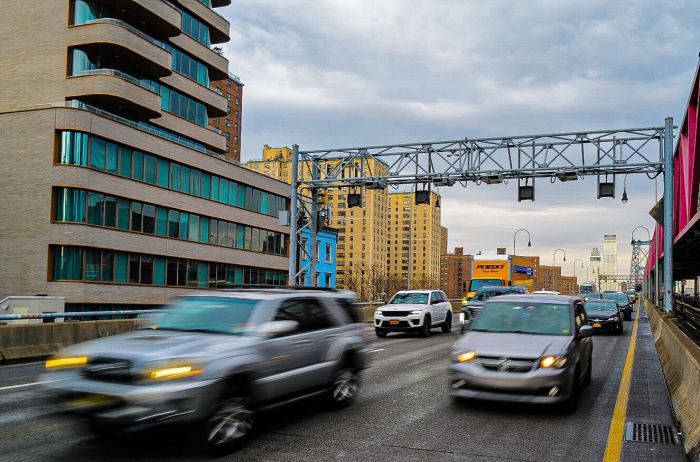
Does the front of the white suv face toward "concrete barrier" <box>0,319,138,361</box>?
yes

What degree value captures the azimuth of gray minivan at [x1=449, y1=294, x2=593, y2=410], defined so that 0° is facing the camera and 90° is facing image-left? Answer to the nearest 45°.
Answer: approximately 0°

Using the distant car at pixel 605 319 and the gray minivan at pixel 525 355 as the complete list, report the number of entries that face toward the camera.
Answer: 2

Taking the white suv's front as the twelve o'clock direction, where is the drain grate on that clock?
The drain grate is roughly at 10 o'clock from the white suv.

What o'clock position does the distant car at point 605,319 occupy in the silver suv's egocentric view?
The distant car is roughly at 6 o'clock from the silver suv.

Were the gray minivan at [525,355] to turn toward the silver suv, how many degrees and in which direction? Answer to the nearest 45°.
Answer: approximately 45° to its right

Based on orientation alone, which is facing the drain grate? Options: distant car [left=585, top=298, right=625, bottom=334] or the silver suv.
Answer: the distant car

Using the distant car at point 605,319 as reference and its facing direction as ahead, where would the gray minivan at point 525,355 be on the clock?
the gray minivan at point 525,355 is roughly at 12 o'clock from the distant car at point 605,319.

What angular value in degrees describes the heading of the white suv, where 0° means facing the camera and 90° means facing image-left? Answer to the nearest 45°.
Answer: approximately 45°

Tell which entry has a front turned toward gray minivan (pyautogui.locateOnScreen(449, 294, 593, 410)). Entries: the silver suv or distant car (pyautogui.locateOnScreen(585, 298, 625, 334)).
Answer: distant car (pyautogui.locateOnScreen(585, 298, 625, 334))

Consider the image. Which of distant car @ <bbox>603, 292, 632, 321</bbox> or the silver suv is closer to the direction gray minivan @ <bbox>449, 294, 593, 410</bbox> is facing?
the silver suv
